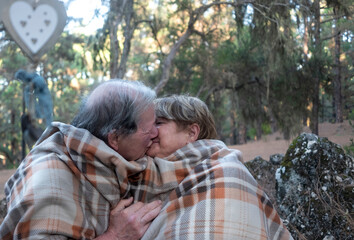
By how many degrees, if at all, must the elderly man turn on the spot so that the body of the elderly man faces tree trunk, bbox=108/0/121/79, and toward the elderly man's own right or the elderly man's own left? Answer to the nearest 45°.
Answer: approximately 90° to the elderly man's own left

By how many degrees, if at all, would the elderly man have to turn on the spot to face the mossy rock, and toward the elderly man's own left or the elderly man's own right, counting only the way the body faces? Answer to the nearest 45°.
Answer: approximately 45° to the elderly man's own left

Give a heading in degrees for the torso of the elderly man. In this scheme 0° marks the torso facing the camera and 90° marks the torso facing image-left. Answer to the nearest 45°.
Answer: approximately 270°

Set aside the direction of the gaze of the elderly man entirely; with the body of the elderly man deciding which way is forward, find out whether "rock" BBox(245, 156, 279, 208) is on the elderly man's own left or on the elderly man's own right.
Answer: on the elderly man's own left

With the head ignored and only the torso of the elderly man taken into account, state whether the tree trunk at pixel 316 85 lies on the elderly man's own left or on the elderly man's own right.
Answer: on the elderly man's own left

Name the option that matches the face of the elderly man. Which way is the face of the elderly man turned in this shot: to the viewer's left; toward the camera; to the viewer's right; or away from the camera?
to the viewer's right
